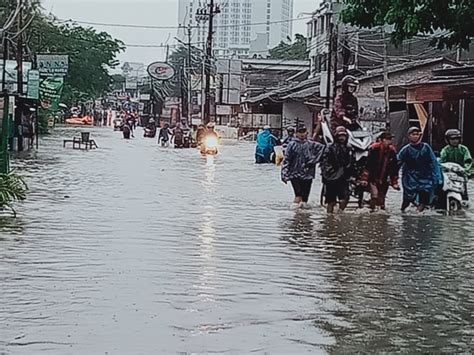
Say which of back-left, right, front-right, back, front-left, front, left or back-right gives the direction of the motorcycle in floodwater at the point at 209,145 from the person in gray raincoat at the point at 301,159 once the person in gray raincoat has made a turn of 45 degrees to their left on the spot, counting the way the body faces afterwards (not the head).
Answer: back-left

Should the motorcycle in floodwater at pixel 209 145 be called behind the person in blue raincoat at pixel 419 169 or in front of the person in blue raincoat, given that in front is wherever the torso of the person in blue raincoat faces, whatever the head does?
behind

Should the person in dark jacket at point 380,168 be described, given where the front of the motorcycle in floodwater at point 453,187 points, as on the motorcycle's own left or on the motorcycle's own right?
on the motorcycle's own right

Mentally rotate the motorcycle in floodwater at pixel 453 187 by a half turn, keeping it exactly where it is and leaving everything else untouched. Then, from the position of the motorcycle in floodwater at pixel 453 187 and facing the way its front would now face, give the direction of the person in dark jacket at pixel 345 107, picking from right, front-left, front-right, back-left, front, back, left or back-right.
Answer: left

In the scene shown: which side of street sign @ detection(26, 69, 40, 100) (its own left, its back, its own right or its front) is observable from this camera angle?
front

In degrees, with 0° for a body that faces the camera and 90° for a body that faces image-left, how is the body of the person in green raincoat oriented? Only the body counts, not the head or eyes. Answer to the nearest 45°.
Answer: approximately 0°

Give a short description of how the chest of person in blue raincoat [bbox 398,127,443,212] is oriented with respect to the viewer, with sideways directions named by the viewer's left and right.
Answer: facing the viewer

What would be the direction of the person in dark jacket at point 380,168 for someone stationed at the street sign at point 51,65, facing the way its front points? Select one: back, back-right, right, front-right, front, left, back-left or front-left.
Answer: front

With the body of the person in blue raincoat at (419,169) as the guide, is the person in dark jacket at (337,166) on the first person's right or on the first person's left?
on the first person's right

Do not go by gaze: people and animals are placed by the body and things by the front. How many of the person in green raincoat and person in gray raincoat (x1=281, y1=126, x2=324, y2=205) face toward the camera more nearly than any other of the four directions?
2

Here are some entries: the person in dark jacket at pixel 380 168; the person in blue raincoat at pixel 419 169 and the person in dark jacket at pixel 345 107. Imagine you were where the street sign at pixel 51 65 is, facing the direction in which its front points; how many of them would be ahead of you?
3
